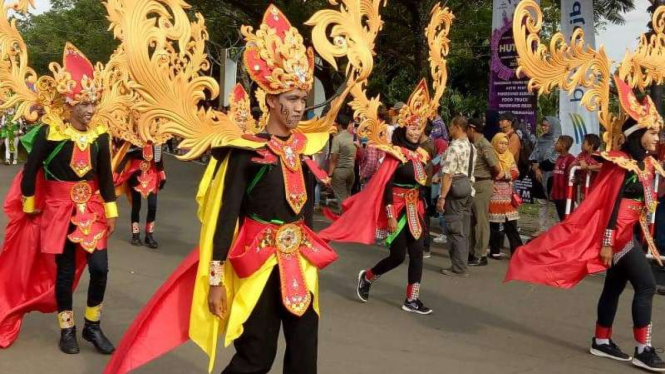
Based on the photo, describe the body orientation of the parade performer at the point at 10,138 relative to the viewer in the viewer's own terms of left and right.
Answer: facing the viewer

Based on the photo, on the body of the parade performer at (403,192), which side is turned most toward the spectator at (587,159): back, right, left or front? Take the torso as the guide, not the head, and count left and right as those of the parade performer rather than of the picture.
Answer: left

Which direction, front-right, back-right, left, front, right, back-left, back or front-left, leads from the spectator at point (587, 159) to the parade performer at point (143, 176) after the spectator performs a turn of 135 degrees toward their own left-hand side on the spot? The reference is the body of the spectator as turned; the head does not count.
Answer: back

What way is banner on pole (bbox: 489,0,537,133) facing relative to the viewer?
toward the camera

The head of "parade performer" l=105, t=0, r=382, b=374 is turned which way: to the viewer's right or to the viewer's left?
to the viewer's right

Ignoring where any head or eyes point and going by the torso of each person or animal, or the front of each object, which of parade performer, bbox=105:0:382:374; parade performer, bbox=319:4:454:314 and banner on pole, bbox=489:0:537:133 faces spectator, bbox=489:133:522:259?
the banner on pole

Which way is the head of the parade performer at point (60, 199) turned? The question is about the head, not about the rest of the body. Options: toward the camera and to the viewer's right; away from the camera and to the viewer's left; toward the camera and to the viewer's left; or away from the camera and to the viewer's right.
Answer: toward the camera and to the viewer's right

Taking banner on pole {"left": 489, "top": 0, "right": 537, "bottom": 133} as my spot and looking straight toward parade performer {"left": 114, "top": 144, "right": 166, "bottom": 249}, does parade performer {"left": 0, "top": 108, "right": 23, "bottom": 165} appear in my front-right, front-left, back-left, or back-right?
front-right

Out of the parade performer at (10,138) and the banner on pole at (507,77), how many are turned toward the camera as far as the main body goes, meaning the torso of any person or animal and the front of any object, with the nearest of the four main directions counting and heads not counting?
2

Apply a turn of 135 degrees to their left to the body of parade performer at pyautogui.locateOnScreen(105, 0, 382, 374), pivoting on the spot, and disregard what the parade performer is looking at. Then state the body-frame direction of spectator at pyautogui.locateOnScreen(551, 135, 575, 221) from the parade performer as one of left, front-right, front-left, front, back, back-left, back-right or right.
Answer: front-right
